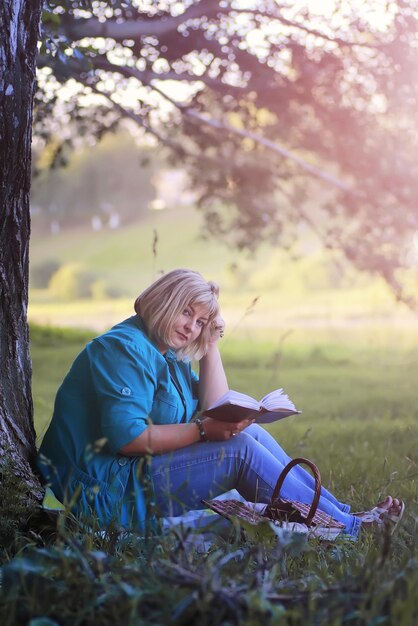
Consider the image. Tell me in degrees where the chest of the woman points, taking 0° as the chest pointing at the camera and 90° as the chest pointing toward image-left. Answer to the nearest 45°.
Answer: approximately 270°
